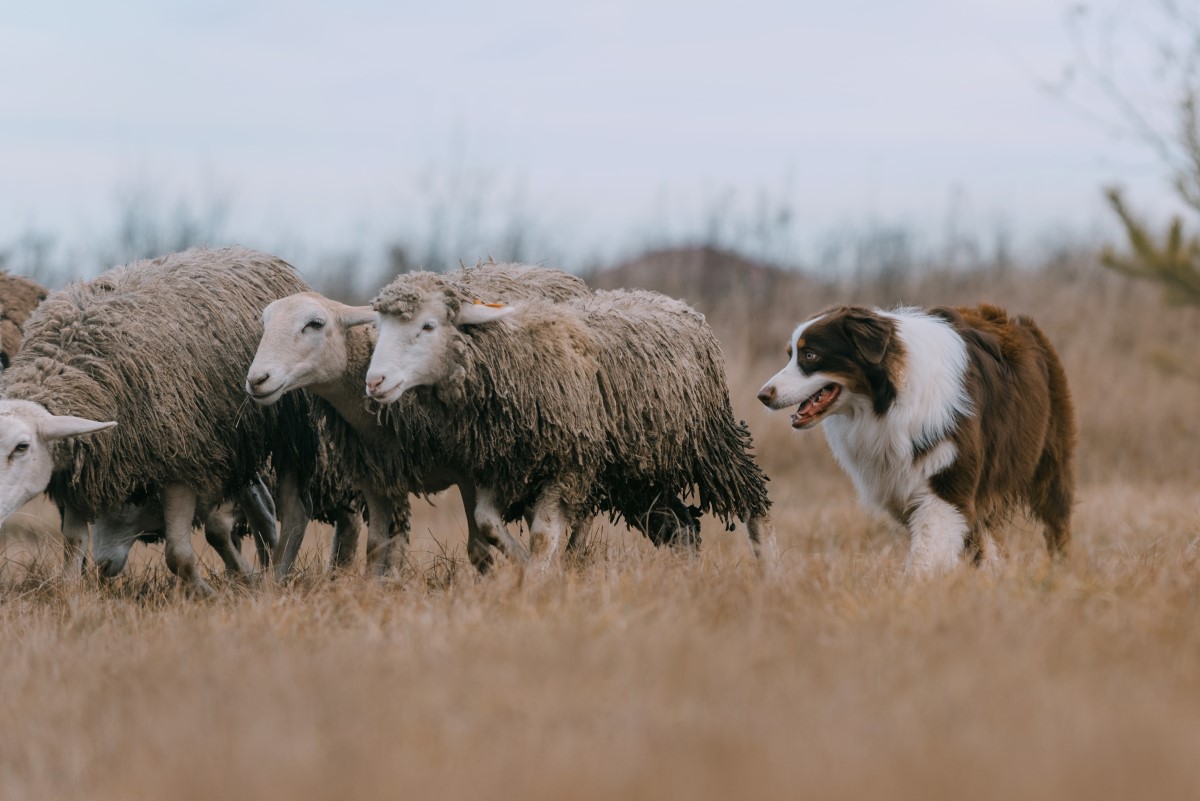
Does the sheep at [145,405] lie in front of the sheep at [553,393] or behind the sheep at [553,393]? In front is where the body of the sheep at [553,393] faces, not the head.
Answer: in front

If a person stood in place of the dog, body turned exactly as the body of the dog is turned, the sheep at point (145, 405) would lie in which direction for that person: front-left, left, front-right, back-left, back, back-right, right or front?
front-right

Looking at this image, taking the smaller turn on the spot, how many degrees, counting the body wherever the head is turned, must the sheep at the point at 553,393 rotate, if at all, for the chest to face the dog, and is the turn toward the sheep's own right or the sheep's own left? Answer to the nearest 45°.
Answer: approximately 180°

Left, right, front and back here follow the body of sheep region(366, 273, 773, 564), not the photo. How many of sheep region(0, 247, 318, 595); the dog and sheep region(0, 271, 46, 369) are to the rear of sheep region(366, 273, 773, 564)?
1

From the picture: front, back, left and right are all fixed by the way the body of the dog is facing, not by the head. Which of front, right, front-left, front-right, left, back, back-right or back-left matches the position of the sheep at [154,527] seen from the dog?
front-right

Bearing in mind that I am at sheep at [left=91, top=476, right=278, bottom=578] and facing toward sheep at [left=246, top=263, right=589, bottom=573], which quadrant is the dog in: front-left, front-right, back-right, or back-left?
front-left

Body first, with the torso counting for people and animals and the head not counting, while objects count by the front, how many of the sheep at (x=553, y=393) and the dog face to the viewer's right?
0

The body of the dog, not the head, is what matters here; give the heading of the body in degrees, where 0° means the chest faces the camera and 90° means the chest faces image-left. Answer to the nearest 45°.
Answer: approximately 45°

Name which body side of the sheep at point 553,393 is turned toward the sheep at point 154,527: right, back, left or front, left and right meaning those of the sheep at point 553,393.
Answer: front

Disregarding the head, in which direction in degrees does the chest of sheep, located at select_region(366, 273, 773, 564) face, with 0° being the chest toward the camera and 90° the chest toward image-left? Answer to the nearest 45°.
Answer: approximately 90°
